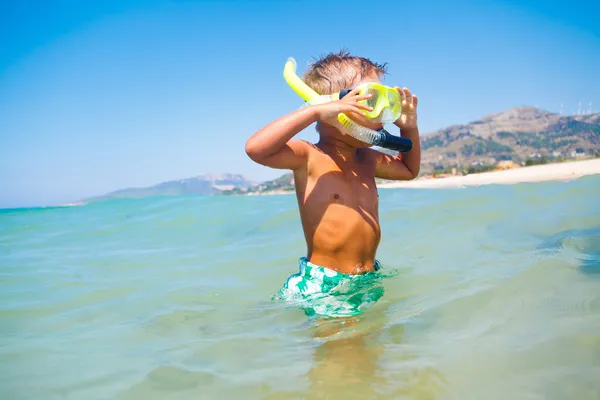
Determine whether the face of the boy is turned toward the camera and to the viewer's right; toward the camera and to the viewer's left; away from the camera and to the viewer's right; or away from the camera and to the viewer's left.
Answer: toward the camera and to the viewer's right

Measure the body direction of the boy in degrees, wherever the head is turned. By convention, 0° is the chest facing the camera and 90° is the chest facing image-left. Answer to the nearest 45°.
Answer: approximately 315°
